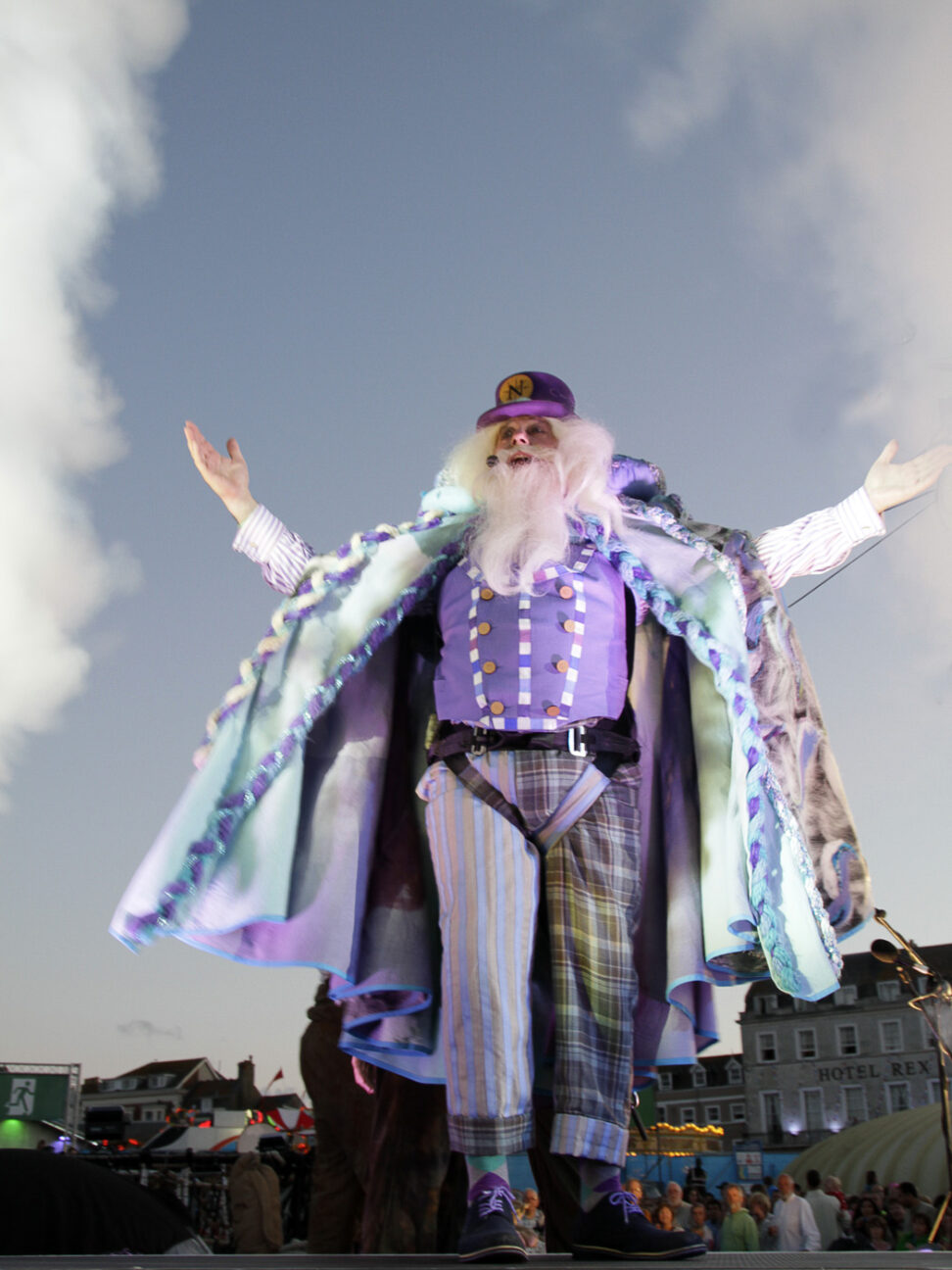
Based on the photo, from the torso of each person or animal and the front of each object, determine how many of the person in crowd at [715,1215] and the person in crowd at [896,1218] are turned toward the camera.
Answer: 2

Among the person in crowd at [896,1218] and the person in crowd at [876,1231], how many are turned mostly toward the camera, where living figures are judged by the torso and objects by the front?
2

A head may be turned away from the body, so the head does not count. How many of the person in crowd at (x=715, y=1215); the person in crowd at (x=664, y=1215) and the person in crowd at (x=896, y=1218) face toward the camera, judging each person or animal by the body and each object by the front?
3

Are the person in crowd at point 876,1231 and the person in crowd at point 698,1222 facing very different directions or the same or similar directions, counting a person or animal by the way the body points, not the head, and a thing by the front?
same or similar directions

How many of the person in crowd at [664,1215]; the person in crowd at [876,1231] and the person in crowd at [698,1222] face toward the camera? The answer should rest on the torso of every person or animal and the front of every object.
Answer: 3

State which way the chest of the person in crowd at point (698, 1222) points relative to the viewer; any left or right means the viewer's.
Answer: facing the viewer

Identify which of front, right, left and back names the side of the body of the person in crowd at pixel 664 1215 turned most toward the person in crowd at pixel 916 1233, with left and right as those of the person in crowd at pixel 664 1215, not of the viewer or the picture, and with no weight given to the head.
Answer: left

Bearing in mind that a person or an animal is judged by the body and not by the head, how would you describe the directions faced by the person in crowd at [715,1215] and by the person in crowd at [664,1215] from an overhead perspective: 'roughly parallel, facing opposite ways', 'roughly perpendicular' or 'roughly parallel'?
roughly parallel

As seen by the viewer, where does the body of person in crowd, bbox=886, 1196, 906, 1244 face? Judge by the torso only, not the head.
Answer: toward the camera

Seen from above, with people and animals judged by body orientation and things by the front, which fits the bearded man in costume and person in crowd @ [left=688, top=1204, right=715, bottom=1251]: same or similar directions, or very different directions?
same or similar directions

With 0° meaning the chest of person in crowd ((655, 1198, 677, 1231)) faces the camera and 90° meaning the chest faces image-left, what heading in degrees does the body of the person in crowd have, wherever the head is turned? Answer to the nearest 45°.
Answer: approximately 0°

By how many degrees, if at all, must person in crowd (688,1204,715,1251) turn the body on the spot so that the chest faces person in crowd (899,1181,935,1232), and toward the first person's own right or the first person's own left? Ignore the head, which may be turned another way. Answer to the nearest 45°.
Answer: approximately 90° to the first person's own left

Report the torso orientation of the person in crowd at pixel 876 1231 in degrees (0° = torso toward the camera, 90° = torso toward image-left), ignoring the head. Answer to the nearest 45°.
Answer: approximately 0°

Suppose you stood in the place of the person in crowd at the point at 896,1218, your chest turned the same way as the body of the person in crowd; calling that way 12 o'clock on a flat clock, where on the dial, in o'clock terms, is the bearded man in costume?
The bearded man in costume is roughly at 12 o'clock from the person in crowd.
